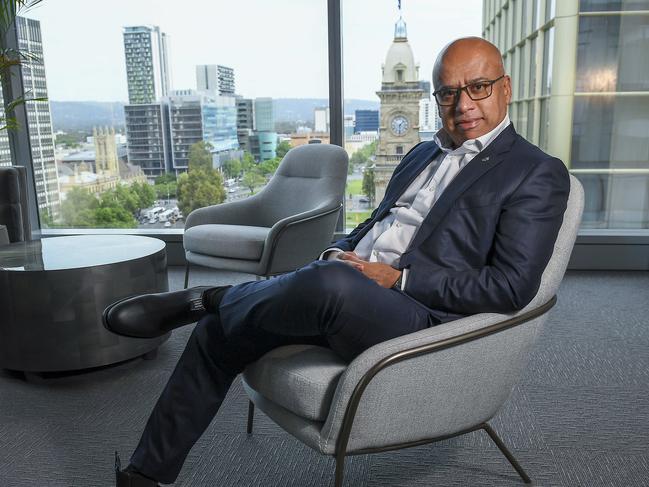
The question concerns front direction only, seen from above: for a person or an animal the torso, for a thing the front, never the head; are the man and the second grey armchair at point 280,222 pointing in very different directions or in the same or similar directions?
same or similar directions

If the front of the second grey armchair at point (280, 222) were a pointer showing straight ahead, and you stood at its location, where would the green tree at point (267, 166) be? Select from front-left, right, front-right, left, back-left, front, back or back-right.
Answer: back-right

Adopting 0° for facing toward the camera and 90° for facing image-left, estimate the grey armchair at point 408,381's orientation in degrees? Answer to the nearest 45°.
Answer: approximately 45°

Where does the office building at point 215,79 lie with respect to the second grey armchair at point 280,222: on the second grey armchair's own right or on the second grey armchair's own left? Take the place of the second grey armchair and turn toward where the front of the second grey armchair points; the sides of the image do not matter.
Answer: on the second grey armchair's own right

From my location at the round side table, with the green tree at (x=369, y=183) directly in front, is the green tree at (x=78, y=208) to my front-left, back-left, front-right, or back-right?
front-left

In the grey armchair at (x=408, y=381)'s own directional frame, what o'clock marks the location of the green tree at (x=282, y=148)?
The green tree is roughly at 4 o'clock from the grey armchair.

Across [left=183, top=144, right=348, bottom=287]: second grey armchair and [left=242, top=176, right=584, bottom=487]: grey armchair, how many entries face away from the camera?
0

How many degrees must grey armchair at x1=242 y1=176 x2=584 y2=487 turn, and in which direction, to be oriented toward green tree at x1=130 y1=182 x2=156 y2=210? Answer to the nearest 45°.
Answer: approximately 90° to its right

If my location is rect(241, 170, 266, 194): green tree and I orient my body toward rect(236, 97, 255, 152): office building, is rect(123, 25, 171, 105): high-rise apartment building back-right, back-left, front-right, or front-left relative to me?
front-left

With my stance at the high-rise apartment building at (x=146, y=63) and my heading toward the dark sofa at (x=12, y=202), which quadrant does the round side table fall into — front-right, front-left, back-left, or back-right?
front-left

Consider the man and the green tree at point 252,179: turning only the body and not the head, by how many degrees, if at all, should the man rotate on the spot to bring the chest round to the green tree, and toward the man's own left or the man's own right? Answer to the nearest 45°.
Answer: approximately 135° to the man's own right

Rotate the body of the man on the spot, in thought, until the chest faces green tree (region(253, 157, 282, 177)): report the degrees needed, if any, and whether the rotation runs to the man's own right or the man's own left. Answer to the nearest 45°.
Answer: approximately 135° to the man's own right

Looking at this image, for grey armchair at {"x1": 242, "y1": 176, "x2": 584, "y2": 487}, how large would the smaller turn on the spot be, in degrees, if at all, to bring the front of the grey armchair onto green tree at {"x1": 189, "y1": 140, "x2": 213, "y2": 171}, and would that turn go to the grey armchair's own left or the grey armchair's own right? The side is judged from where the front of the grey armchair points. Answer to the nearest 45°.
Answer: approximately 90° to the grey armchair's own right

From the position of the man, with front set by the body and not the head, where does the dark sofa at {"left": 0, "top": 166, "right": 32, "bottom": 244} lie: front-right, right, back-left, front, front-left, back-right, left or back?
right

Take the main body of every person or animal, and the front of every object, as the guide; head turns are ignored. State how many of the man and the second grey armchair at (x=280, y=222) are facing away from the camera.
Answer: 0

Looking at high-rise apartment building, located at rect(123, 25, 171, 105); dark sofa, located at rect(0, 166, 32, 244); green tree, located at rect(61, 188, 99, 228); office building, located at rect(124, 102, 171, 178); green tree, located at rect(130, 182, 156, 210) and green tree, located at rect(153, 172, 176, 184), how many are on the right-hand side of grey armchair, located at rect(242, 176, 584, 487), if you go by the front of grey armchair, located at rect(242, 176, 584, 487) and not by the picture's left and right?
6

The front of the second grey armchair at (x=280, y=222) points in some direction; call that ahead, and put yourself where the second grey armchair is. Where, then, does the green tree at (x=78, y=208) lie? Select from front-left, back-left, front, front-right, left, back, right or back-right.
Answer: right

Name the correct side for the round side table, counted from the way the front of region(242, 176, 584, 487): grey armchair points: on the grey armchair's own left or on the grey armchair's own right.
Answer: on the grey armchair's own right
